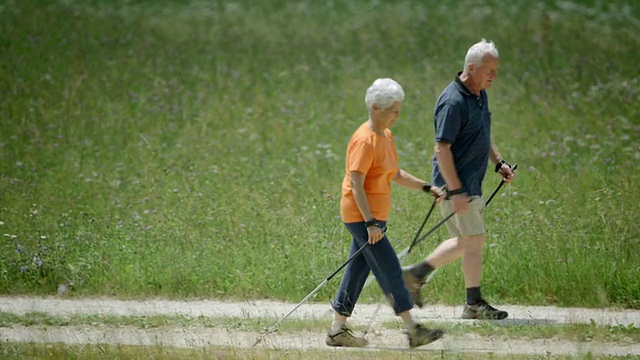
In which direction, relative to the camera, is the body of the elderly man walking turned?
to the viewer's right

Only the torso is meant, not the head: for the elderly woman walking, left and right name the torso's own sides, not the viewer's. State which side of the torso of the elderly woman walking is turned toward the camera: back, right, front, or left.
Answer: right

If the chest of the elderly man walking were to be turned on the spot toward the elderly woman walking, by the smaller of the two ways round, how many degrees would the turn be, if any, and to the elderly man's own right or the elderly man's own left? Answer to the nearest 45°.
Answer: approximately 135° to the elderly man's own right

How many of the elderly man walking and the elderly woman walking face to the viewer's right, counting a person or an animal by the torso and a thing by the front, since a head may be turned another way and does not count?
2

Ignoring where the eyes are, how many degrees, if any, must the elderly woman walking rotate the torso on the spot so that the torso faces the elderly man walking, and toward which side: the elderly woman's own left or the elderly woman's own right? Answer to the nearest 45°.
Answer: approximately 45° to the elderly woman's own left
